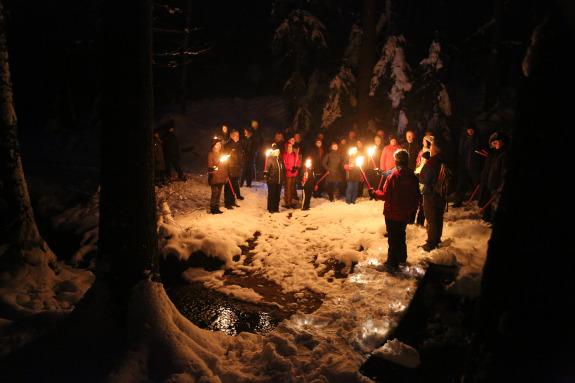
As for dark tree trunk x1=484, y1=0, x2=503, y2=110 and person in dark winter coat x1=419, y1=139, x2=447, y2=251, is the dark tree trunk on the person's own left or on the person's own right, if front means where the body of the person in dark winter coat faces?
on the person's own right

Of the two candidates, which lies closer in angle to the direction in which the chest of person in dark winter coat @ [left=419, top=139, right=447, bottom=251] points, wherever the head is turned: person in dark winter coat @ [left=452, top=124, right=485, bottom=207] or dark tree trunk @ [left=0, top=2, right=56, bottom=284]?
the dark tree trunk

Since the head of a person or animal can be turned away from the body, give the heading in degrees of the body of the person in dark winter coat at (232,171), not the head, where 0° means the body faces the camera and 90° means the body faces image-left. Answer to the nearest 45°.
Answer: approximately 315°

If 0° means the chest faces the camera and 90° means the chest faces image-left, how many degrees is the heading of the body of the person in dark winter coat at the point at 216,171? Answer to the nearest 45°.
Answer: approximately 315°

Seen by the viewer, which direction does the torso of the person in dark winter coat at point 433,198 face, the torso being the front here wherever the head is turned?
to the viewer's left

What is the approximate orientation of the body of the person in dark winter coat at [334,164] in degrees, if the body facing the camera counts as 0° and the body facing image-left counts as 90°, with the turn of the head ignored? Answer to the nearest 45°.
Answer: approximately 0°

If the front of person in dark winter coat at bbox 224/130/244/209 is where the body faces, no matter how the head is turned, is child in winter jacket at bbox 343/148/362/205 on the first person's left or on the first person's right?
on the first person's left

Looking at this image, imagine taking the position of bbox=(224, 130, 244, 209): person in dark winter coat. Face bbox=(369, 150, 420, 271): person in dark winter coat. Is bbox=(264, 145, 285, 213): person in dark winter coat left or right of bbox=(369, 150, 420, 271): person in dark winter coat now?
left

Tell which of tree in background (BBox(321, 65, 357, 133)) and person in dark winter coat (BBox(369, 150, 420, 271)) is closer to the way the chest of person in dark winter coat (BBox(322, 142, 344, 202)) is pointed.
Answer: the person in dark winter coat
